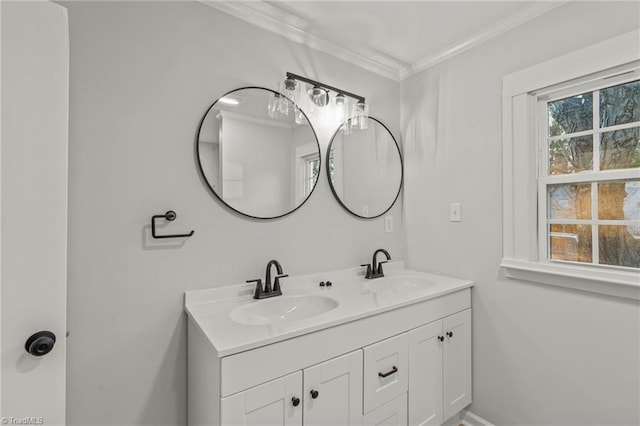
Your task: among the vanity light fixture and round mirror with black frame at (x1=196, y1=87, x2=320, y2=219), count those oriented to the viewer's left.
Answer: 0

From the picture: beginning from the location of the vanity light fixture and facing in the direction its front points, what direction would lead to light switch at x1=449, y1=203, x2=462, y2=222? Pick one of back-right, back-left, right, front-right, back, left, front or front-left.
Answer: front-left

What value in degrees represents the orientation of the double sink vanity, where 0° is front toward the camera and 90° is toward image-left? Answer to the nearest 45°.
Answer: approximately 315°

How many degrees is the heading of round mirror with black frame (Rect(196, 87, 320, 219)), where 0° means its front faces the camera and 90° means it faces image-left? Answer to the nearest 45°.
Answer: approximately 315°

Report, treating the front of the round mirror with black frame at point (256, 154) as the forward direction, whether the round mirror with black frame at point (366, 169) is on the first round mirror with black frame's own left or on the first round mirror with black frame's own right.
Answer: on the first round mirror with black frame's own left

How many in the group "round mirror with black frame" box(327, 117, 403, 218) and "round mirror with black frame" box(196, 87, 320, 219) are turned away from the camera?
0

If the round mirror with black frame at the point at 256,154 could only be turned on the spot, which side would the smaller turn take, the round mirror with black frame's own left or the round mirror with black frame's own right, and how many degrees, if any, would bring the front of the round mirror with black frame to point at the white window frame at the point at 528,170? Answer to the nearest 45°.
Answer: approximately 45° to the round mirror with black frame's own left

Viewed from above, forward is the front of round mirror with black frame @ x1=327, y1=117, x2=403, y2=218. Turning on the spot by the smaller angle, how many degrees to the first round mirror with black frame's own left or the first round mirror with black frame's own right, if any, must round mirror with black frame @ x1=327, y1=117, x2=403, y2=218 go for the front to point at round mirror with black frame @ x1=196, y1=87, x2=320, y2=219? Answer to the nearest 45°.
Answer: approximately 90° to the first round mirror with black frame's own right

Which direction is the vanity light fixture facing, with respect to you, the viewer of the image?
facing the viewer and to the right of the viewer
